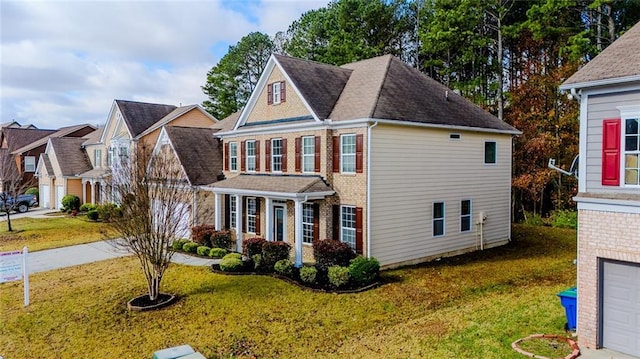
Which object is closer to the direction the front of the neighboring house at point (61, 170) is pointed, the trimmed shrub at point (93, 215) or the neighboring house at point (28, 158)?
the trimmed shrub

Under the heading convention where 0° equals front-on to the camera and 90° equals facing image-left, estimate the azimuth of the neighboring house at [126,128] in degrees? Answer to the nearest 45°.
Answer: approximately 45°

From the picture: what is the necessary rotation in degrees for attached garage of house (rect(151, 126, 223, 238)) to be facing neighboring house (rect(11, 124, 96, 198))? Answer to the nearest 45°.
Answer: approximately 90° to its right
